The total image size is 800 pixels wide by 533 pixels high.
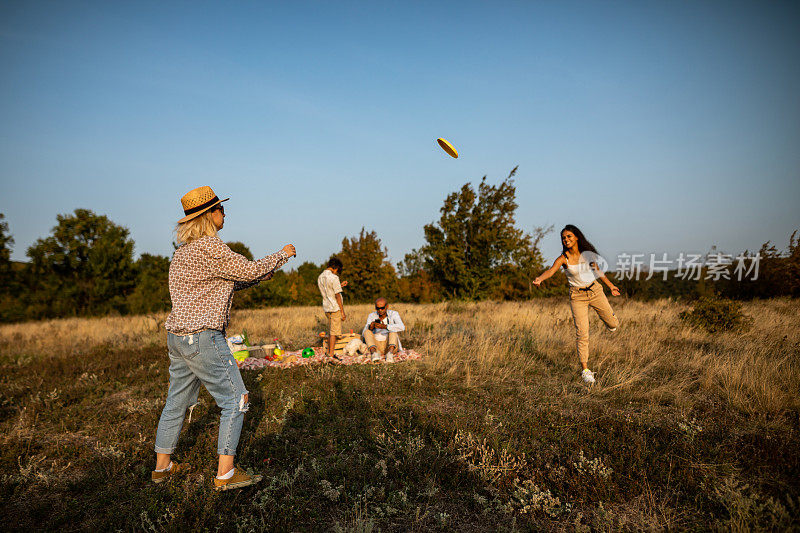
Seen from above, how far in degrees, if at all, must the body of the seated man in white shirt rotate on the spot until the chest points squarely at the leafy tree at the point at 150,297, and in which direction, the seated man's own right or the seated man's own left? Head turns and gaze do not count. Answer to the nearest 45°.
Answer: approximately 135° to the seated man's own right

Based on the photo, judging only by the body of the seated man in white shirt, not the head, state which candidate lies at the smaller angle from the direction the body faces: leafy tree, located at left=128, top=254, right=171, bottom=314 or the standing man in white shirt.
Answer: the standing man in white shirt

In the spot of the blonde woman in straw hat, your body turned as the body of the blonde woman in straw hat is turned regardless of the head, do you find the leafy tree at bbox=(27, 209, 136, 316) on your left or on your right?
on your left

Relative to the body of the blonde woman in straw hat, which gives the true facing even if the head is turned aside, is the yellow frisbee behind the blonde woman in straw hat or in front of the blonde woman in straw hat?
in front

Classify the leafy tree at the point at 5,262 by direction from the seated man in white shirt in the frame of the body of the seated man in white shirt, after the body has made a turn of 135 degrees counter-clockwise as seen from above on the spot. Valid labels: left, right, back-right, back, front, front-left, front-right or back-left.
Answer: left

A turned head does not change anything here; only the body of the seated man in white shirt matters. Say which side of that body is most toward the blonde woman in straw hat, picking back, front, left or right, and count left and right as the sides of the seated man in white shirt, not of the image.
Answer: front

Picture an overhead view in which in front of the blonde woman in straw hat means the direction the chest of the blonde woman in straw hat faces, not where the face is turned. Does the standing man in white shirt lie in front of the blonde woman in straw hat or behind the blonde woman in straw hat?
in front

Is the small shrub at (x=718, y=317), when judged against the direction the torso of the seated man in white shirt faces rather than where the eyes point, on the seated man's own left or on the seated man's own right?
on the seated man's own left

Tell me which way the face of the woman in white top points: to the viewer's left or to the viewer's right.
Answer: to the viewer's left

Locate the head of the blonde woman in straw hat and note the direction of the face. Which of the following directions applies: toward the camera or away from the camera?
away from the camera

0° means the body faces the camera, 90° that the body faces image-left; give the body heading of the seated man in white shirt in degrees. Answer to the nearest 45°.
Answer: approximately 0°

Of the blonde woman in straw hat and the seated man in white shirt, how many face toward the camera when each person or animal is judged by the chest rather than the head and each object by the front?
1

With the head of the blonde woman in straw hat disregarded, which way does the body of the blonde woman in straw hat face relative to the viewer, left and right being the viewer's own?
facing away from the viewer and to the right of the viewer
